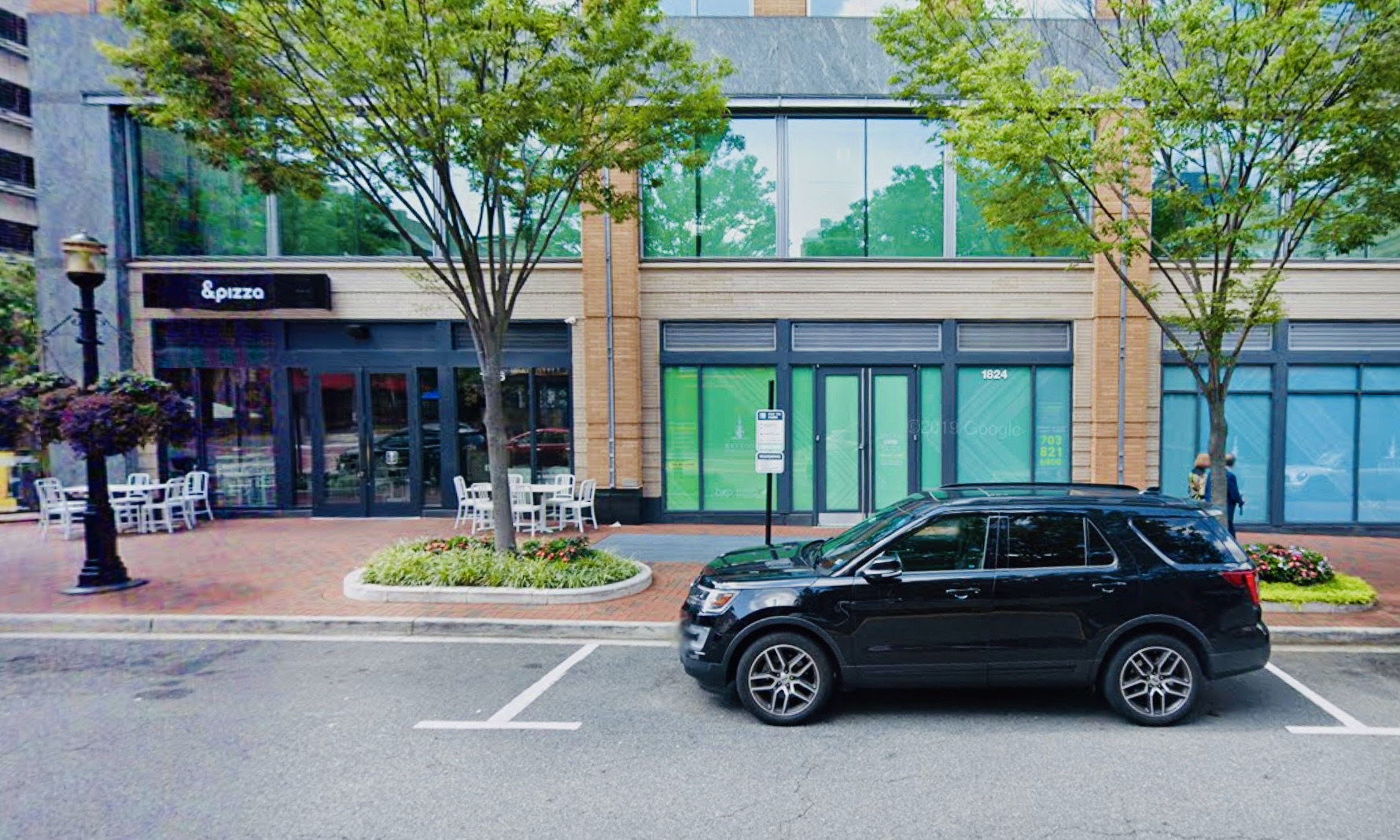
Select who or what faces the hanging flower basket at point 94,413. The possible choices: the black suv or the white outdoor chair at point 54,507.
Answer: the black suv

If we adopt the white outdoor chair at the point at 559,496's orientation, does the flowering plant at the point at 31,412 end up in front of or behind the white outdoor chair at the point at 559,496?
in front

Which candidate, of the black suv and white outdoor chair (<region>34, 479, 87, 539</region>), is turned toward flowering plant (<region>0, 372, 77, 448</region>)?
the black suv

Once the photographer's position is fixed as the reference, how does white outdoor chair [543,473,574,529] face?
facing the viewer and to the left of the viewer

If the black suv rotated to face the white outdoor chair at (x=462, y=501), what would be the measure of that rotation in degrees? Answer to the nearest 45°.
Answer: approximately 45° to its right

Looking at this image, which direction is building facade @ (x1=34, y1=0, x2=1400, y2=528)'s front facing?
toward the camera

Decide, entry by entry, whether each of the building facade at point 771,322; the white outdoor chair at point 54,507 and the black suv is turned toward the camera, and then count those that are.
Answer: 1

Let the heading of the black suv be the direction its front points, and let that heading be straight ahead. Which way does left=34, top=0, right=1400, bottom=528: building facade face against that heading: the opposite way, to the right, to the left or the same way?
to the left

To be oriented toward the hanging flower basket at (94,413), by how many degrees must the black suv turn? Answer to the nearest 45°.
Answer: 0° — it already faces it

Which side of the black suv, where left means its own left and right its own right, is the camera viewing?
left

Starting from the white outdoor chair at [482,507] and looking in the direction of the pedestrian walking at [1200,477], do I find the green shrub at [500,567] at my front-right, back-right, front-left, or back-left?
front-right

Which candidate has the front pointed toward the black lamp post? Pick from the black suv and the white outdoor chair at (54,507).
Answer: the black suv

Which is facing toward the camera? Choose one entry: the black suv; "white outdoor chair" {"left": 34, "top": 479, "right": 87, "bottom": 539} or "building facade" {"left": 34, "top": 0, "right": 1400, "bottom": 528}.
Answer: the building facade

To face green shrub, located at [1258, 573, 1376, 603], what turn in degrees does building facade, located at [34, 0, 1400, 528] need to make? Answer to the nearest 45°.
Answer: approximately 45° to its left
